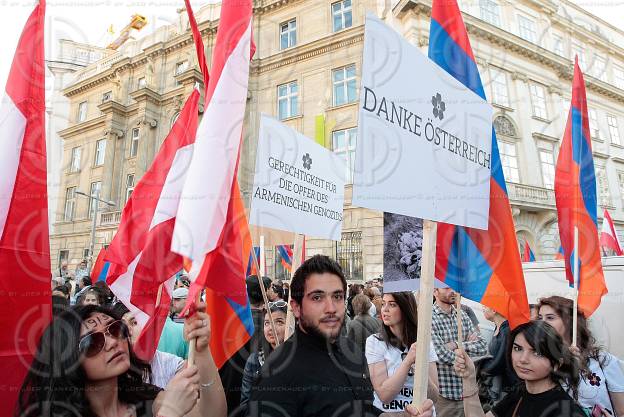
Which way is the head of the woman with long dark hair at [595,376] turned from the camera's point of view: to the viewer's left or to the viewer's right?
to the viewer's left

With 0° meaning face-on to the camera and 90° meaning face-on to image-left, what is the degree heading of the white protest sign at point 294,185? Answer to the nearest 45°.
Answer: approximately 315°

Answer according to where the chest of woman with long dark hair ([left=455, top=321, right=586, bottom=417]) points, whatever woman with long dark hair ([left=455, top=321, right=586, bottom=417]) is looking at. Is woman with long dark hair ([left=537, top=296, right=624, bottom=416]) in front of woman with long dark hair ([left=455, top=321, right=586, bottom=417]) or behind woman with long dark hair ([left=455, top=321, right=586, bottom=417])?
behind

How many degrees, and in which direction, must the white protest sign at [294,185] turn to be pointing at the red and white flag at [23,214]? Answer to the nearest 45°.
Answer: approximately 90° to its right

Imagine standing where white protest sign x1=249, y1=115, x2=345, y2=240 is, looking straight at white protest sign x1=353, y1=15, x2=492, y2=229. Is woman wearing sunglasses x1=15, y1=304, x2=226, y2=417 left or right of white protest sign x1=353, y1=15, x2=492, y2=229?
right
